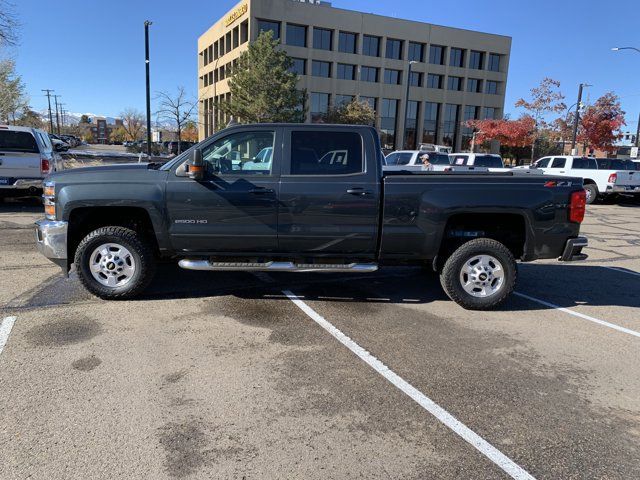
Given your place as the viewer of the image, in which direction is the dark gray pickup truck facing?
facing to the left of the viewer

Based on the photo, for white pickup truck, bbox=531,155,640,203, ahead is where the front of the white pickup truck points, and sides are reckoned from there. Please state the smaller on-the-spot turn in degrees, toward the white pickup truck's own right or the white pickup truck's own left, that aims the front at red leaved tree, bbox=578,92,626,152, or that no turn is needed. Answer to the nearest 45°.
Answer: approximately 45° to the white pickup truck's own right

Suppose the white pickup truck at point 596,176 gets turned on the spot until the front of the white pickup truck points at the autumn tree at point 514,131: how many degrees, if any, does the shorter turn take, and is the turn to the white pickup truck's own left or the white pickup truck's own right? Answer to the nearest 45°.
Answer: approximately 45° to the white pickup truck's own right

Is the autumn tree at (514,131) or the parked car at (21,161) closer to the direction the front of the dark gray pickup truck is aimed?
the parked car

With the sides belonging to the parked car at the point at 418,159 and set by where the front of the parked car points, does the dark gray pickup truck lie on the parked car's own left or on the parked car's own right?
on the parked car's own left

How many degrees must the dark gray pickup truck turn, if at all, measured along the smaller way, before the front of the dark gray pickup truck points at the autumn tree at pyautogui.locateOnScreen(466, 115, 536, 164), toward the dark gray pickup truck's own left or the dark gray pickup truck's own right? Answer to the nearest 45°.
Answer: approximately 135° to the dark gray pickup truck's own right

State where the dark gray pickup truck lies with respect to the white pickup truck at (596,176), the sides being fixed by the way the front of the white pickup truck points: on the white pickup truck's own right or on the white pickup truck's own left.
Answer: on the white pickup truck's own left

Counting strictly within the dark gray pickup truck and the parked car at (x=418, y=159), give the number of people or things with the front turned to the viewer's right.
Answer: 0

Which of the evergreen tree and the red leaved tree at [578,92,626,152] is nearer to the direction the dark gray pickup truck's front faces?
the evergreen tree

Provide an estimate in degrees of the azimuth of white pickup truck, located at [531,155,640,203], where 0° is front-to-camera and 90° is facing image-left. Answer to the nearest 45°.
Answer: approximately 135°
